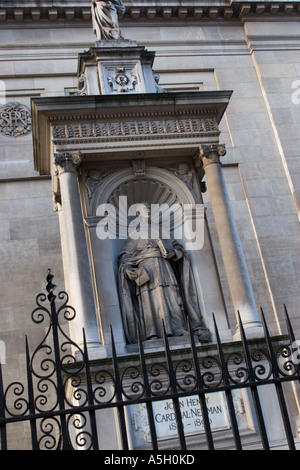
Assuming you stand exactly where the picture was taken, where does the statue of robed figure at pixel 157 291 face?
facing the viewer

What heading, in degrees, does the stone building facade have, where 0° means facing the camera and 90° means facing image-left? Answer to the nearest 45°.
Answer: approximately 0°

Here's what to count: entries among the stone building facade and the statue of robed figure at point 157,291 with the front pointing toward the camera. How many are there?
2
